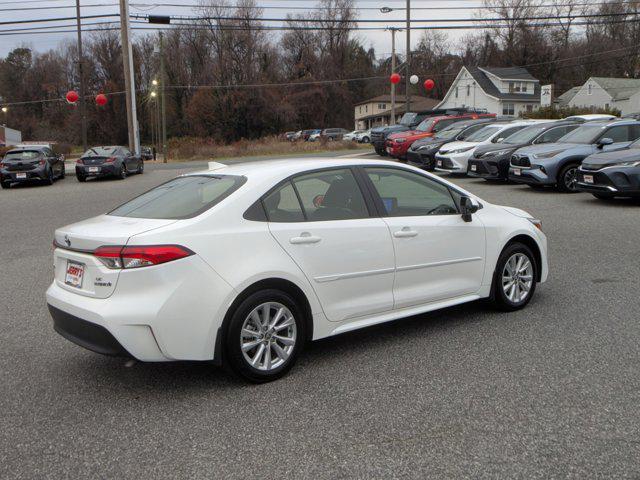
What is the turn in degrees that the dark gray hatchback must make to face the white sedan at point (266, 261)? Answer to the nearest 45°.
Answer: approximately 135° to its right

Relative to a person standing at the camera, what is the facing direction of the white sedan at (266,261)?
facing away from the viewer and to the right of the viewer

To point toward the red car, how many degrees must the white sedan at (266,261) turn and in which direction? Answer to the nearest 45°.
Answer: approximately 45° to its left

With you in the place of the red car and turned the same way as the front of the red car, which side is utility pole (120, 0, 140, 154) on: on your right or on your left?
on your right

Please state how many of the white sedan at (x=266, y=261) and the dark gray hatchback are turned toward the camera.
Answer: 0

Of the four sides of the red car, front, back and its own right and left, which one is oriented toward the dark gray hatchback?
front

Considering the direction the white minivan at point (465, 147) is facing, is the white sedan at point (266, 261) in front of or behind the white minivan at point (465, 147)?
in front

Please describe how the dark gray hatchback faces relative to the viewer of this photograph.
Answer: facing away from the viewer and to the right of the viewer

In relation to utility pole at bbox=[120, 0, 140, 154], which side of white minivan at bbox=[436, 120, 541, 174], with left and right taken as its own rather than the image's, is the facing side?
right

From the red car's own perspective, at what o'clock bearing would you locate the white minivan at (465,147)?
The white minivan is roughly at 10 o'clock from the red car.
